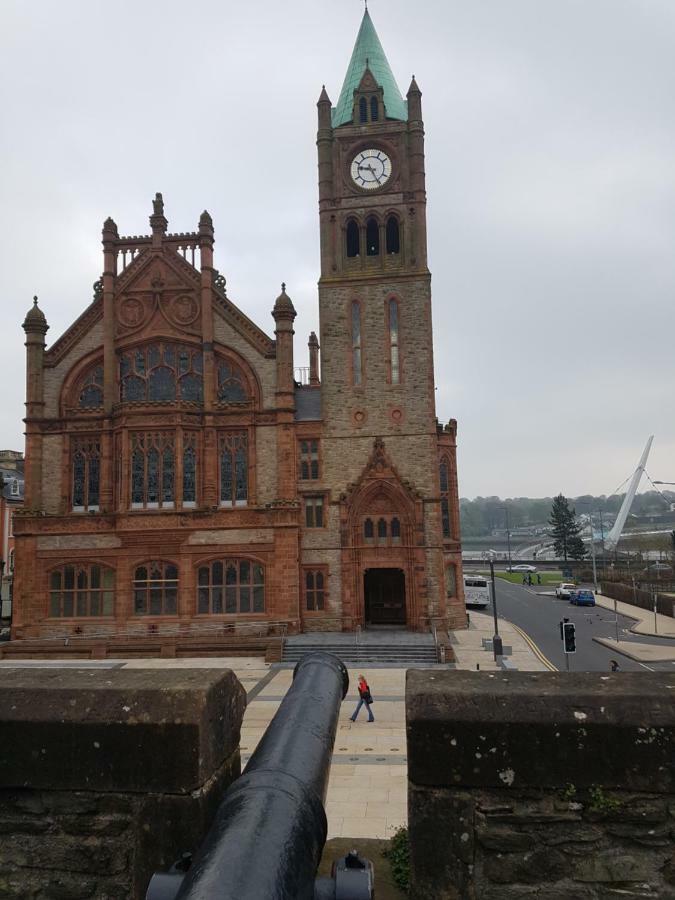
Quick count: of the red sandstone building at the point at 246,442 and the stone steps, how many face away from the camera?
0

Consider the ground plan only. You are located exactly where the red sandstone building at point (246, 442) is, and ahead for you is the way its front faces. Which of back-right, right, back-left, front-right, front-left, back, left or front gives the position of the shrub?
front

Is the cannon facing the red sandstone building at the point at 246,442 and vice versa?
yes

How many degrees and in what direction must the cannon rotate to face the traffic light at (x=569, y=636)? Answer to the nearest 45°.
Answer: approximately 45° to its right

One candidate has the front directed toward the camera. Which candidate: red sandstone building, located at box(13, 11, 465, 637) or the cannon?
the red sandstone building

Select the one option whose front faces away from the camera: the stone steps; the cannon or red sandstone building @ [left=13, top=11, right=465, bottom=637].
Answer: the cannon

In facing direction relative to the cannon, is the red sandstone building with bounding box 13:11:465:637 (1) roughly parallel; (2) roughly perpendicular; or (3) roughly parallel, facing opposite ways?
roughly parallel, facing opposite ways

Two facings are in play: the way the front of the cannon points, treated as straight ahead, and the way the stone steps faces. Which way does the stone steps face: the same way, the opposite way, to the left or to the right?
the opposite way

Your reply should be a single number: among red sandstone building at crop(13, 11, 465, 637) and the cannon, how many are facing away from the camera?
1

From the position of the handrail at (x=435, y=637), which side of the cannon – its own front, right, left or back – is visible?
front

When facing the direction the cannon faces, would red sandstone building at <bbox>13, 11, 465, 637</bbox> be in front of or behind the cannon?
in front

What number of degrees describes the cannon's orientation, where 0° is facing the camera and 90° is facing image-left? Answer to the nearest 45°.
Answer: approximately 180°

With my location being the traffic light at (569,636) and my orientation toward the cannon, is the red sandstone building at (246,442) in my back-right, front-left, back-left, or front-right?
back-right

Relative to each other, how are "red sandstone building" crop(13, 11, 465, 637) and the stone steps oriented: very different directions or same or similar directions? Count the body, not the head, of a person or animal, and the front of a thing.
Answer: same or similar directions

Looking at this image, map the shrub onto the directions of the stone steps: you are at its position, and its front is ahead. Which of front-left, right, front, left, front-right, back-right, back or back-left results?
front

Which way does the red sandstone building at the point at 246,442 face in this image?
toward the camera

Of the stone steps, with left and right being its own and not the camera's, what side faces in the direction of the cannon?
front
